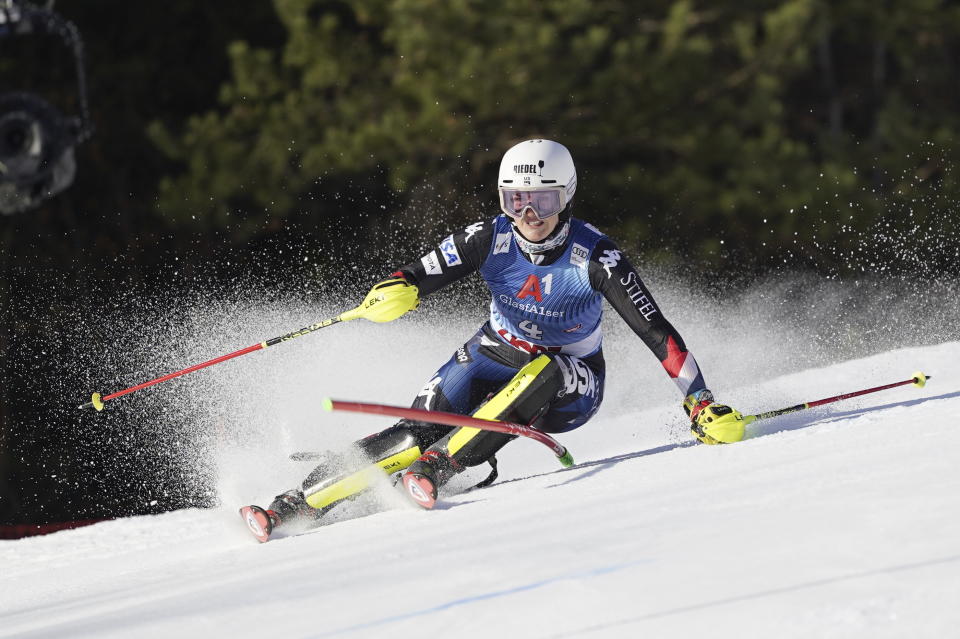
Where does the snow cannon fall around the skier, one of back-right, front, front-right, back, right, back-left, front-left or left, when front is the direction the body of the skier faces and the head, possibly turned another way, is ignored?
back-right

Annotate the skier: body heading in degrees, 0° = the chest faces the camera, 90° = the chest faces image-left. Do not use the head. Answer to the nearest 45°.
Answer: approximately 0°
